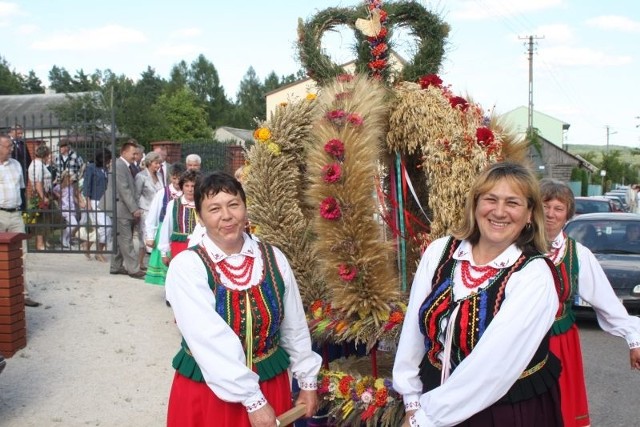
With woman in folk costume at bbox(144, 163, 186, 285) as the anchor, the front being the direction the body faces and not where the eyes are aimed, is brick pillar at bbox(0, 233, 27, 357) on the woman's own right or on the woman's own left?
on the woman's own right

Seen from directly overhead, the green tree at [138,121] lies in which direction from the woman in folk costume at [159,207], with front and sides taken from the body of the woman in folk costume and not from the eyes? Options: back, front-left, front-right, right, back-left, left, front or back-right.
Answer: back-left

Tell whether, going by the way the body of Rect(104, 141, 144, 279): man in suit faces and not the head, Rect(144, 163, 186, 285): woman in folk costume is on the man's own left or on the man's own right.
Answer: on the man's own right

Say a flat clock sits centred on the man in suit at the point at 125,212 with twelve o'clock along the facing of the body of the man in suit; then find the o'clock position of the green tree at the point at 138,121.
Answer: The green tree is roughly at 9 o'clock from the man in suit.

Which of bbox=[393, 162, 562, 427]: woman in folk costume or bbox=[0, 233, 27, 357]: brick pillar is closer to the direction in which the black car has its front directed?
the woman in folk costume

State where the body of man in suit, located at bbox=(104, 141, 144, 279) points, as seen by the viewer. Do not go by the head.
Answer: to the viewer's right

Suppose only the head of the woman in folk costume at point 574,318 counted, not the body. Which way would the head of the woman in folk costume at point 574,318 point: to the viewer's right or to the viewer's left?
to the viewer's left

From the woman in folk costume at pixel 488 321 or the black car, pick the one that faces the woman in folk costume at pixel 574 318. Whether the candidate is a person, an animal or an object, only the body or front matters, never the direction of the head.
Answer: the black car

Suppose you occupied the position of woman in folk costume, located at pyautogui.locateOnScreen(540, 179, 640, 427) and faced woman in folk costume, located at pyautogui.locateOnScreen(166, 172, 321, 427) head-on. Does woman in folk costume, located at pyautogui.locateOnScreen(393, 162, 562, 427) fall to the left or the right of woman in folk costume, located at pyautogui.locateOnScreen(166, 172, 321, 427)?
left

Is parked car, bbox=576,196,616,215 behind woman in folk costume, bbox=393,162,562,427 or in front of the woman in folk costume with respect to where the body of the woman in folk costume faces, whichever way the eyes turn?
behind

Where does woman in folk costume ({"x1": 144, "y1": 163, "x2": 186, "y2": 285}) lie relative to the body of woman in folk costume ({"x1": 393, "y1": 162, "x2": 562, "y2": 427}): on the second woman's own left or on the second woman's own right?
on the second woman's own right

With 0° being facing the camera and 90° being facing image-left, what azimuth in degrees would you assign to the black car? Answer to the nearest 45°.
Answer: approximately 0°
